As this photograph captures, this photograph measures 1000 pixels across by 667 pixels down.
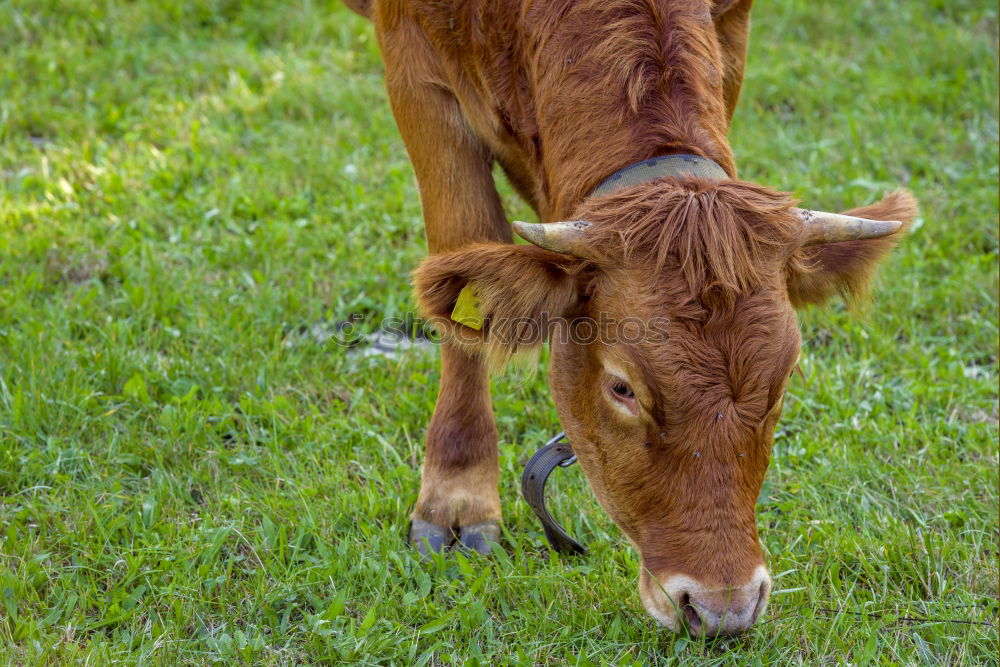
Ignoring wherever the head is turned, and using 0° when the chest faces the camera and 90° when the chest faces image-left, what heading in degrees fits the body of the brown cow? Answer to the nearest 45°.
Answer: approximately 0°
